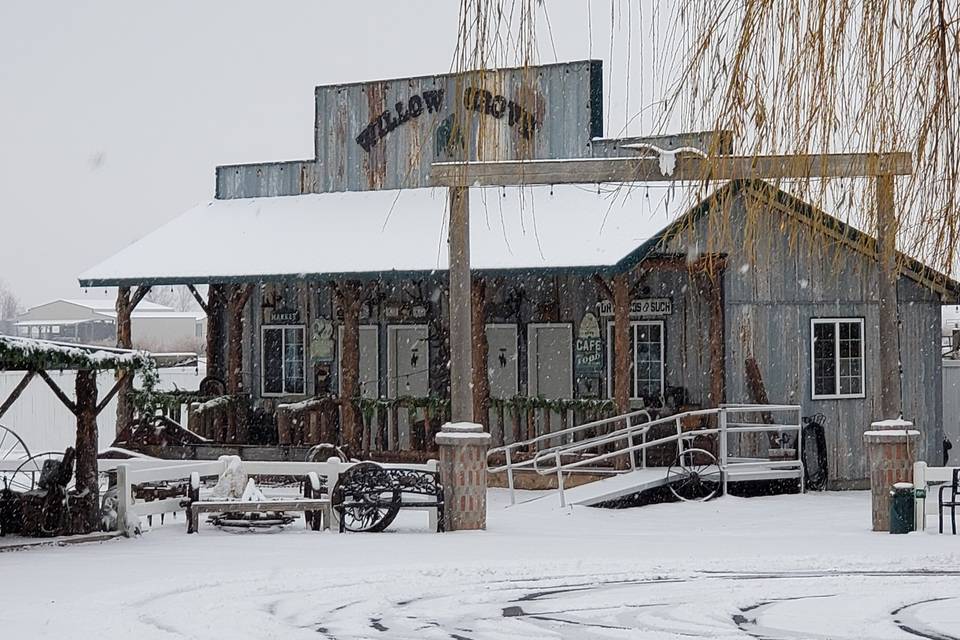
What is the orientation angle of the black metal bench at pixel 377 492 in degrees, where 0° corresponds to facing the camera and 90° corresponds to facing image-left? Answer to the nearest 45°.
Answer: approximately 0°

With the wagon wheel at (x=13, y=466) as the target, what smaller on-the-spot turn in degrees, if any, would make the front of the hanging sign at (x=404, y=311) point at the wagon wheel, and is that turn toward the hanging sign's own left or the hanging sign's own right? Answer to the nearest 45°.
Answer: approximately 90° to the hanging sign's own right

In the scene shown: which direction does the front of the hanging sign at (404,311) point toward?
toward the camera

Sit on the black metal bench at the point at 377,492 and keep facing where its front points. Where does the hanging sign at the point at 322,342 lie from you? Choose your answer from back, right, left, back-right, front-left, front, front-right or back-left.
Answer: back

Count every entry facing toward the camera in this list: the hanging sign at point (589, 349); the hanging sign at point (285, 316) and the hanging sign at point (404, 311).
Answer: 3

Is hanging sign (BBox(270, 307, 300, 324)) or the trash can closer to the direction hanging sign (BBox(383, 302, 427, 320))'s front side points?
the trash can

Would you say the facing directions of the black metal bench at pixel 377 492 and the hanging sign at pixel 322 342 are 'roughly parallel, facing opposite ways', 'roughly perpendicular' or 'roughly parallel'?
roughly parallel

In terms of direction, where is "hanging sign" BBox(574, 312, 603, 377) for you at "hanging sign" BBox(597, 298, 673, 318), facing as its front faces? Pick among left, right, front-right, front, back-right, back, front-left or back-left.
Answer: right

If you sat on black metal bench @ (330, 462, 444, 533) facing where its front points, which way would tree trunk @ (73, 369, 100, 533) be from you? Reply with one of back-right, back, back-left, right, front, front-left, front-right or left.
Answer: right

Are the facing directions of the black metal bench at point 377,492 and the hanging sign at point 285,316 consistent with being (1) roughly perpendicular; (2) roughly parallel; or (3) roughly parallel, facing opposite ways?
roughly parallel

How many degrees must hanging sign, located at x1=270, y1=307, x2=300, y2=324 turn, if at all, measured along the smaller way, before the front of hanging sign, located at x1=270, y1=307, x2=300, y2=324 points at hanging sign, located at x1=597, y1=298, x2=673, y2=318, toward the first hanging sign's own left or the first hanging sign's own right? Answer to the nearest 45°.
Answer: approximately 45° to the first hanging sign's own left

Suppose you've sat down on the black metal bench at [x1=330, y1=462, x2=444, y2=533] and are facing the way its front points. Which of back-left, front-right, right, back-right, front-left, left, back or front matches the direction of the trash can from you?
left

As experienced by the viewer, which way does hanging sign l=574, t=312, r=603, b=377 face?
facing the viewer

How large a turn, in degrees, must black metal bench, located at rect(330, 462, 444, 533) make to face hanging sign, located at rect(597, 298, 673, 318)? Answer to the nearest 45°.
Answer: approximately 135° to its left

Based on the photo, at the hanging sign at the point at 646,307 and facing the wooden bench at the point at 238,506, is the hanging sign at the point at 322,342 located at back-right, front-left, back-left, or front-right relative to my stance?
front-right

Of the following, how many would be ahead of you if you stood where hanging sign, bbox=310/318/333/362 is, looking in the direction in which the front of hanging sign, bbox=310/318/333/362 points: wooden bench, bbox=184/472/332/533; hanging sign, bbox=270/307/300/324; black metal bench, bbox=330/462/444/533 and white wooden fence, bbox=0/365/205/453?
2
